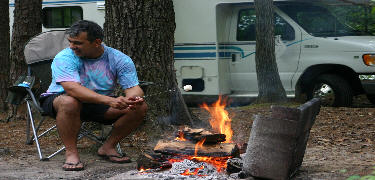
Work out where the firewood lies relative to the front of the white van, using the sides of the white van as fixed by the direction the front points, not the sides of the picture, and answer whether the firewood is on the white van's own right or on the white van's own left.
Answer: on the white van's own right

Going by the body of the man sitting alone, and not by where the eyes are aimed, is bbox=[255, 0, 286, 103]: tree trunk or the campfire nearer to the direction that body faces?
the campfire

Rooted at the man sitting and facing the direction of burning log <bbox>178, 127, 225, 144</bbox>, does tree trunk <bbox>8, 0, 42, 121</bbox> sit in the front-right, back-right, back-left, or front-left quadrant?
back-left

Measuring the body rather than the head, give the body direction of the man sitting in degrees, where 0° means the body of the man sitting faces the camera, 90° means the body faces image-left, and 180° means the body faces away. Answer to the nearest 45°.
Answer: approximately 315°

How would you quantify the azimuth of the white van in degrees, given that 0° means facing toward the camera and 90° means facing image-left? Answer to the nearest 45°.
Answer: approximately 270°

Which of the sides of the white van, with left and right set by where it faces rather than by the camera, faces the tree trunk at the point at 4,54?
back

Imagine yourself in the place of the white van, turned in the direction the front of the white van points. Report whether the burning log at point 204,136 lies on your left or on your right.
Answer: on your right
